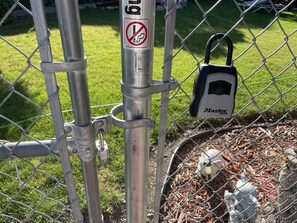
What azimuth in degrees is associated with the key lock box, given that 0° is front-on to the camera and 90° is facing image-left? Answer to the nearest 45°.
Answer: approximately 315°
